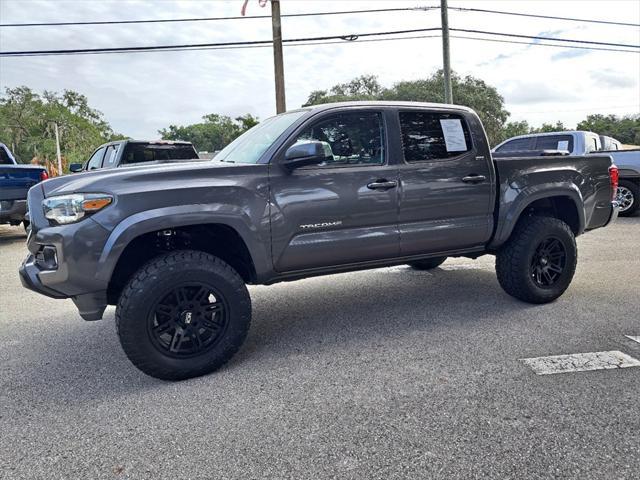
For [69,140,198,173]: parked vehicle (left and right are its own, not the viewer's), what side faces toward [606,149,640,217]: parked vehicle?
back

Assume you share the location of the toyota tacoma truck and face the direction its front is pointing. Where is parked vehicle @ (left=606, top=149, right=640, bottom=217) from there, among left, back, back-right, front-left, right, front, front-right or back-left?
back

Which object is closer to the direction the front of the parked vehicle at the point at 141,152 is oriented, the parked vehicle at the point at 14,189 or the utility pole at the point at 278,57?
the parked vehicle

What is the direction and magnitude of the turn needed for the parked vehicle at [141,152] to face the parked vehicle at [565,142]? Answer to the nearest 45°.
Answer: approximately 180°

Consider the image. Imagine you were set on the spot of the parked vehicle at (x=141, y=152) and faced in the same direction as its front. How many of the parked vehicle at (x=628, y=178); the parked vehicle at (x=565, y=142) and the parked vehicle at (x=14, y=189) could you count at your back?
2

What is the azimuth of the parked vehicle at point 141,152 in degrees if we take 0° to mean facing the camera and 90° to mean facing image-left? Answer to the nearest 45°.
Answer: approximately 90°

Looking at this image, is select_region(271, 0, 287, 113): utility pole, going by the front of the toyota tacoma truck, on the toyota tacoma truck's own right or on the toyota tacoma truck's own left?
on the toyota tacoma truck's own right

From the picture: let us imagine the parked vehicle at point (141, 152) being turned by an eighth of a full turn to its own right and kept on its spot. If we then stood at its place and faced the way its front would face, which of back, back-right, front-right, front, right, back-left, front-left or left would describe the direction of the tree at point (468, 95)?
right

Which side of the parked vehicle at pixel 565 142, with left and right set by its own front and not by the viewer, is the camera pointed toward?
left

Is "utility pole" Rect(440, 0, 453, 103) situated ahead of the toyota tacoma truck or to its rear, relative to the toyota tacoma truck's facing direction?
to the rear

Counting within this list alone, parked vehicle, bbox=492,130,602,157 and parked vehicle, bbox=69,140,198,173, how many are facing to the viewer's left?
2
